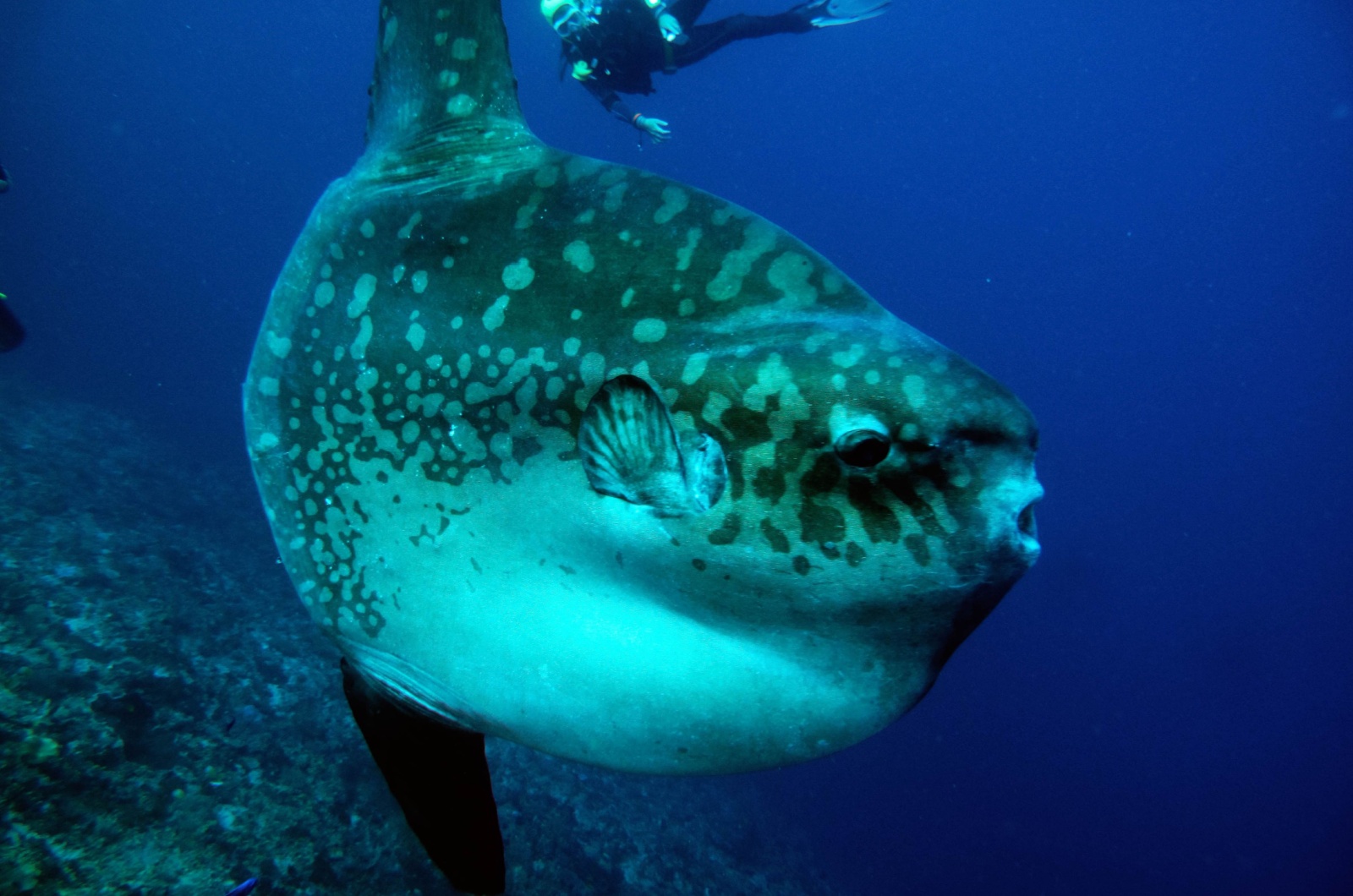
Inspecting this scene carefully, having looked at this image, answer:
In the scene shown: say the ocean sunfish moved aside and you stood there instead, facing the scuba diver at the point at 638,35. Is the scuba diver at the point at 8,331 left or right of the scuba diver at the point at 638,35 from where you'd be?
left

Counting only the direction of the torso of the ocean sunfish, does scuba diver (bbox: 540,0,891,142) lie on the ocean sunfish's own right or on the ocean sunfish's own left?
on the ocean sunfish's own left

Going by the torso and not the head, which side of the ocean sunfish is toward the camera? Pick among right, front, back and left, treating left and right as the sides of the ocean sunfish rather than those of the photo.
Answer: right

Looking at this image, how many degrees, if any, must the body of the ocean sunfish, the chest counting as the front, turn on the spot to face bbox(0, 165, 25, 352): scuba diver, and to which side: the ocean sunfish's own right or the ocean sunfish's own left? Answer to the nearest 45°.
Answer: approximately 135° to the ocean sunfish's own left
